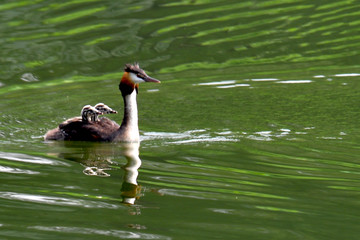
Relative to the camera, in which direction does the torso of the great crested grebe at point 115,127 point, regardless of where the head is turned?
to the viewer's right
